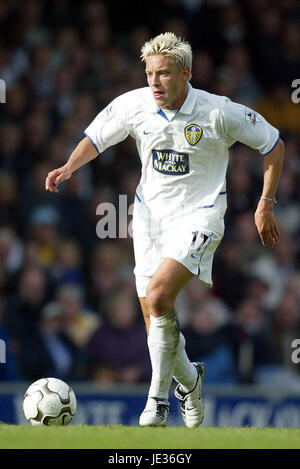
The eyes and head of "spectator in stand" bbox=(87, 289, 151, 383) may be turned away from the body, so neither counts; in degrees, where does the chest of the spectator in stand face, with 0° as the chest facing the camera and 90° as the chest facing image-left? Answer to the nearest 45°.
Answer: approximately 0°

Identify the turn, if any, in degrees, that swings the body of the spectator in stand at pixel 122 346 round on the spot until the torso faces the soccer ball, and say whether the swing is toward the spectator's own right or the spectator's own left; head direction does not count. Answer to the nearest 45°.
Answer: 0° — they already face it
